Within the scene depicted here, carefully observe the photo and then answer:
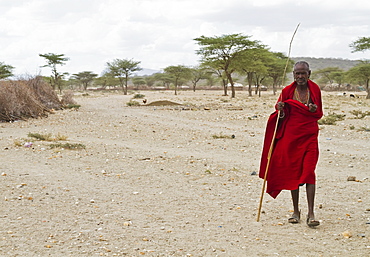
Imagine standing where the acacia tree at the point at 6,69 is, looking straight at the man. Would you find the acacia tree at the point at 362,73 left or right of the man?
left

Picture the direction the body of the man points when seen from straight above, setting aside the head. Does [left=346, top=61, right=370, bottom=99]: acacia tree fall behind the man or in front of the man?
behind

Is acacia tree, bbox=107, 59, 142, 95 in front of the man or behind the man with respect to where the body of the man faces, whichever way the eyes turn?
behind

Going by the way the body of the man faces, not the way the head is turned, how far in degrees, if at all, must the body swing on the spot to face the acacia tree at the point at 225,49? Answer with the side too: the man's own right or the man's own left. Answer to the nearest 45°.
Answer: approximately 180°

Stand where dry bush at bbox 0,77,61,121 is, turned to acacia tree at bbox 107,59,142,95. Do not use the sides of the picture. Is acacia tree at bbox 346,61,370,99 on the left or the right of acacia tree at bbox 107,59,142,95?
right

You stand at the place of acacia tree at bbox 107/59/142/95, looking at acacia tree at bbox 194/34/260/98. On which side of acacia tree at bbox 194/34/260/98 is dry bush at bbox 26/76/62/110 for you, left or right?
right

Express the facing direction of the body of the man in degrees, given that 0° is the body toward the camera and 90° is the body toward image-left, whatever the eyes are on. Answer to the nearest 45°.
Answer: approximately 0°

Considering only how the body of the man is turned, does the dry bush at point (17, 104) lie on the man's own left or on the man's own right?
on the man's own right
